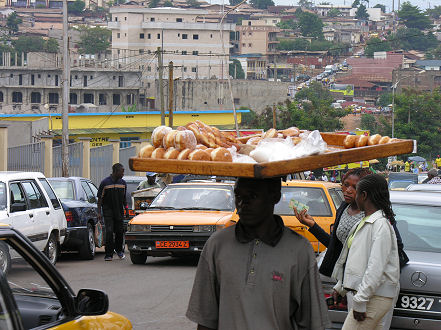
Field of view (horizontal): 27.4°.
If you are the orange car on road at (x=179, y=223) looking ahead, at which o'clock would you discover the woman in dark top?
The woman in dark top is roughly at 10 o'clock from the orange car on road.

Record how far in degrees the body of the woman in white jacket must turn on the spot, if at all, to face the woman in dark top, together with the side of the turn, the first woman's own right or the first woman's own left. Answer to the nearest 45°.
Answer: approximately 90° to the first woman's own right

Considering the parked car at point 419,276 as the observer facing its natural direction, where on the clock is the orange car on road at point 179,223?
the orange car on road at point 179,223 is roughly at 11 o'clock from the parked car at point 419,276.

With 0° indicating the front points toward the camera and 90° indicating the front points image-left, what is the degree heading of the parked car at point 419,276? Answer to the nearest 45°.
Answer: approximately 180°

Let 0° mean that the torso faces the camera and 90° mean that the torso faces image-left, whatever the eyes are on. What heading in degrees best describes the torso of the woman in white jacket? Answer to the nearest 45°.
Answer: approximately 90°

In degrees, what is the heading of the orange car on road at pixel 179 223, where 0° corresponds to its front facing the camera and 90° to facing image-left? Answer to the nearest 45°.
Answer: approximately 45°
